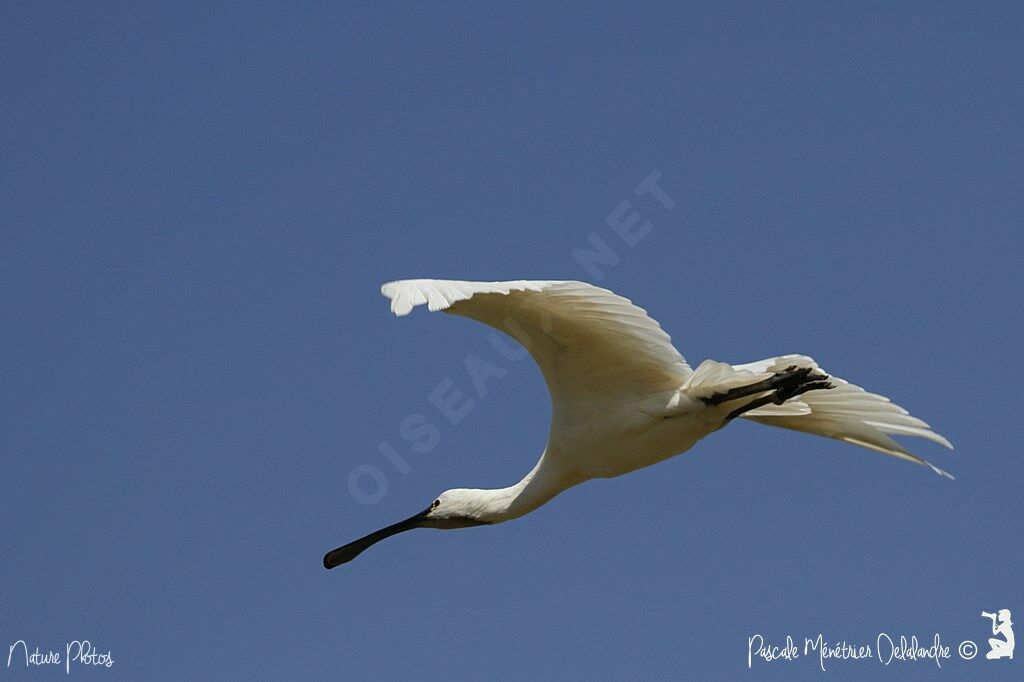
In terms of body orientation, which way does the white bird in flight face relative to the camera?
to the viewer's left
